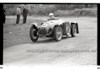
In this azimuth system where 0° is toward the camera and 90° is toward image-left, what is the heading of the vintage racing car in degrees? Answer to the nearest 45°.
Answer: approximately 45°
